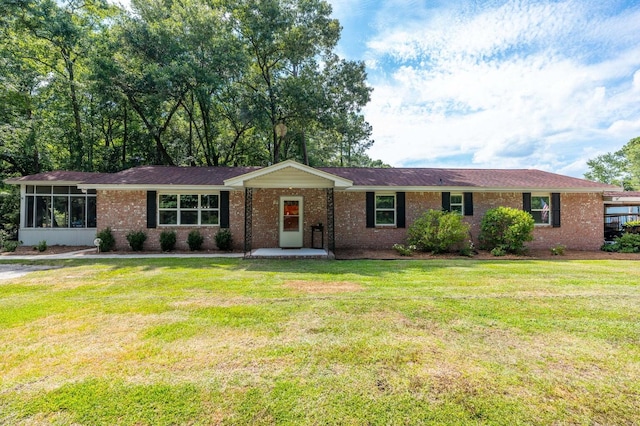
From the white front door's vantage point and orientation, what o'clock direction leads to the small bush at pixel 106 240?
The small bush is roughly at 3 o'clock from the white front door.

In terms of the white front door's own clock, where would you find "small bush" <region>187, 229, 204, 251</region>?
The small bush is roughly at 3 o'clock from the white front door.

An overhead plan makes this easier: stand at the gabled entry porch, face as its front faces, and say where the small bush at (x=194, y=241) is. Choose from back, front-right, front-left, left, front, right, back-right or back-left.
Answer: right

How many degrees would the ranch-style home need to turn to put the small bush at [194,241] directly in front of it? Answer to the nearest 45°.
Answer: approximately 90° to its right

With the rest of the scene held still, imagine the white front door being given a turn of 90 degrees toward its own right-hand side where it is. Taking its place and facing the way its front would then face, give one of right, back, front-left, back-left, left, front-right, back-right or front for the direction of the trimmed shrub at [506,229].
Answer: back

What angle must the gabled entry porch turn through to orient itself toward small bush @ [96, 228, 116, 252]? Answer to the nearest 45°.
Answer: approximately 90° to its right

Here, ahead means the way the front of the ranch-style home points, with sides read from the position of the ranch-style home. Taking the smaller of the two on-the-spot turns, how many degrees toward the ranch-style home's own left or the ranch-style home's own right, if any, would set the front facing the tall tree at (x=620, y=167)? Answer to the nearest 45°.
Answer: approximately 135° to the ranch-style home's own left

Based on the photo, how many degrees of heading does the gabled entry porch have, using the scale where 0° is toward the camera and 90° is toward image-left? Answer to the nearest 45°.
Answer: approximately 0°

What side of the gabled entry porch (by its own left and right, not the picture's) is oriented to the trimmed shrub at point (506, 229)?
left

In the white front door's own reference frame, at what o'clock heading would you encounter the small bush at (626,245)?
The small bush is roughly at 9 o'clock from the white front door.

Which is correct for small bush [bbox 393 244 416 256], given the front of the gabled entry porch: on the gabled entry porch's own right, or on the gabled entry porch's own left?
on the gabled entry porch's own left

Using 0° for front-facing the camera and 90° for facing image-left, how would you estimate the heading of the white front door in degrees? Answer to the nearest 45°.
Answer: approximately 0°
